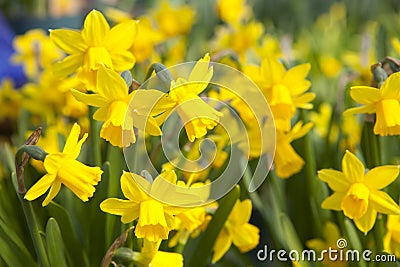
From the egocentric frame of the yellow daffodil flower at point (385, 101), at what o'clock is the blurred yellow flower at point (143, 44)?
The blurred yellow flower is roughly at 4 o'clock from the yellow daffodil flower.

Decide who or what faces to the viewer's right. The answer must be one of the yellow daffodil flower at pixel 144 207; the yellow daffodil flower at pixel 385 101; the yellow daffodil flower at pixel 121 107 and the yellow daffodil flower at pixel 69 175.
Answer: the yellow daffodil flower at pixel 69 175

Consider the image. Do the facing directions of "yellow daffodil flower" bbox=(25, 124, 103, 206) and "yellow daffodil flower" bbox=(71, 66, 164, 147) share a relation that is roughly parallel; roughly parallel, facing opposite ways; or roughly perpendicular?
roughly perpendicular

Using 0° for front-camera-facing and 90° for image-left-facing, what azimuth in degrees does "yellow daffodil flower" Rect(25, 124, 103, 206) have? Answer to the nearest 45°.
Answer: approximately 270°

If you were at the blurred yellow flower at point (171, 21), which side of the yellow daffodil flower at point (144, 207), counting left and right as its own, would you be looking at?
back

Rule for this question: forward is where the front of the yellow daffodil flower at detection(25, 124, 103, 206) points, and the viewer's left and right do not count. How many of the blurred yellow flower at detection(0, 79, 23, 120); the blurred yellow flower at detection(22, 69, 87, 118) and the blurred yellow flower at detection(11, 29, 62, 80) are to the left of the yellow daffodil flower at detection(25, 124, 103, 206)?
3

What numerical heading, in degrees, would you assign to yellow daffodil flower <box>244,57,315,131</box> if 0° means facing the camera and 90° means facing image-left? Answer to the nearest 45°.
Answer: approximately 0°

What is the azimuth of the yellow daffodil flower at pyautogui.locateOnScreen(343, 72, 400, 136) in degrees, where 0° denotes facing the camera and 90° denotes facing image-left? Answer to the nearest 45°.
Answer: approximately 0°
